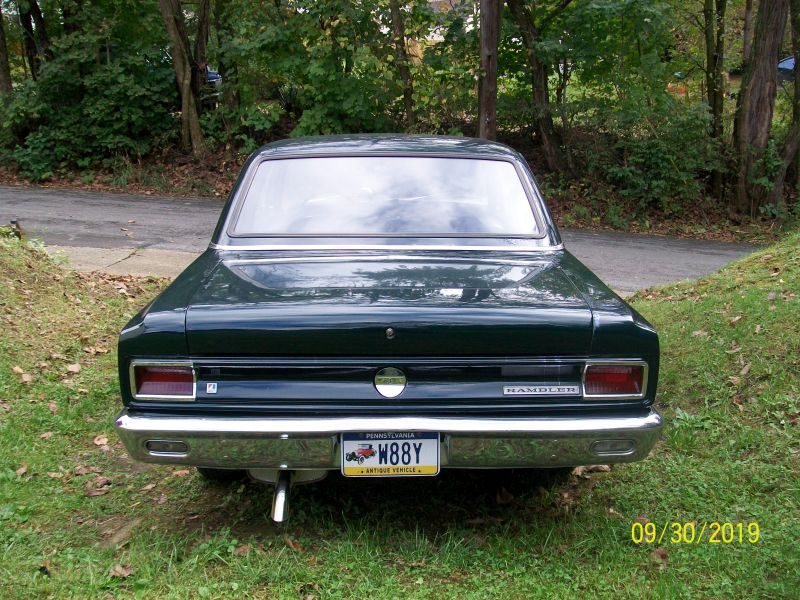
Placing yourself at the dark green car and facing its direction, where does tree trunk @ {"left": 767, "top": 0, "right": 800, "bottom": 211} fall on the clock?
The tree trunk is roughly at 1 o'clock from the dark green car.

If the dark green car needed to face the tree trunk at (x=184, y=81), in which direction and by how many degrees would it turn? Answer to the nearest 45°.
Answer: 0° — it already faces it

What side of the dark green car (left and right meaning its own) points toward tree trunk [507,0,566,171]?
front

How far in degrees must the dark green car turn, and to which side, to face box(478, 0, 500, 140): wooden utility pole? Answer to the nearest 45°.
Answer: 0° — it already faces it

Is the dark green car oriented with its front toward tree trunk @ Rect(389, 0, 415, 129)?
yes

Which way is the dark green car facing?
away from the camera
